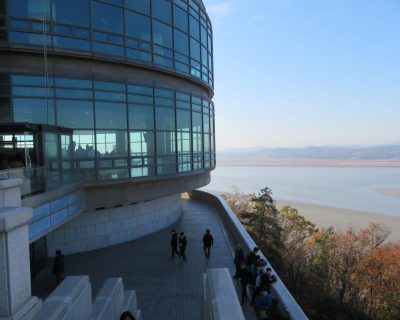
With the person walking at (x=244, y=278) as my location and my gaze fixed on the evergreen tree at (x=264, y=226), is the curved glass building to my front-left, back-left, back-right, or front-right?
front-left

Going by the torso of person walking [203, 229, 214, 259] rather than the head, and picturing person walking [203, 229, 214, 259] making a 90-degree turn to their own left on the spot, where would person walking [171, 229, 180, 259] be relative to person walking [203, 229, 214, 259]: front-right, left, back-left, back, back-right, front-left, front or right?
front

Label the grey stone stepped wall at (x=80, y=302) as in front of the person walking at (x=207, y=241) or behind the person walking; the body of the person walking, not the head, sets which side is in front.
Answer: behind

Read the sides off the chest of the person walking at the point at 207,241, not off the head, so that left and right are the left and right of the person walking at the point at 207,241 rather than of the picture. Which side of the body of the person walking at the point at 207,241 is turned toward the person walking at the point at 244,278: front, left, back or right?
back

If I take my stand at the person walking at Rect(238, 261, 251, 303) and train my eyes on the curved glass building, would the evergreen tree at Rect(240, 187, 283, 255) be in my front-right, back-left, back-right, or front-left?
front-right
